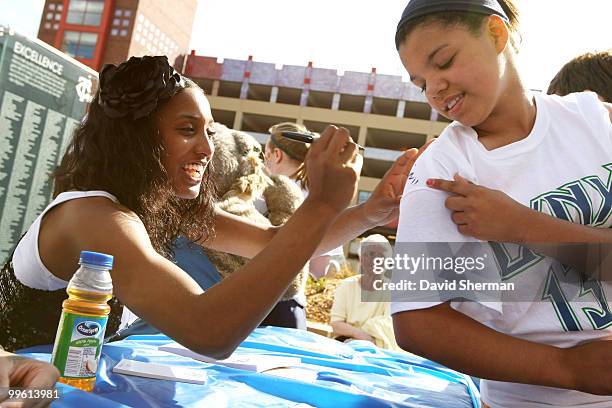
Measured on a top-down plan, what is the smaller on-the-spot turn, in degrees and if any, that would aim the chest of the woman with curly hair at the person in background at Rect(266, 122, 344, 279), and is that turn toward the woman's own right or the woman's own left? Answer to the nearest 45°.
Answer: approximately 90° to the woman's own left

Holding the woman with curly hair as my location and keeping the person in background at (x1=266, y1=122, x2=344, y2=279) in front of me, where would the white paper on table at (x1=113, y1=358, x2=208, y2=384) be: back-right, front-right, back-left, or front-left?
back-right

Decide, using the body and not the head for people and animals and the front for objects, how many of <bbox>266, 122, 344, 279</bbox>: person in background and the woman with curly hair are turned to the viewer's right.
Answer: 1

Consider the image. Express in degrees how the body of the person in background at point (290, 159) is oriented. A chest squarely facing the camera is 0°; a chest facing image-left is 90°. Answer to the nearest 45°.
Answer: approximately 135°

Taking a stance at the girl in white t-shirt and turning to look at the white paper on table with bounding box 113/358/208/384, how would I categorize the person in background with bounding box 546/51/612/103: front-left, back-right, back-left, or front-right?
back-right

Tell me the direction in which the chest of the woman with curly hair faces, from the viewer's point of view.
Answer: to the viewer's right
